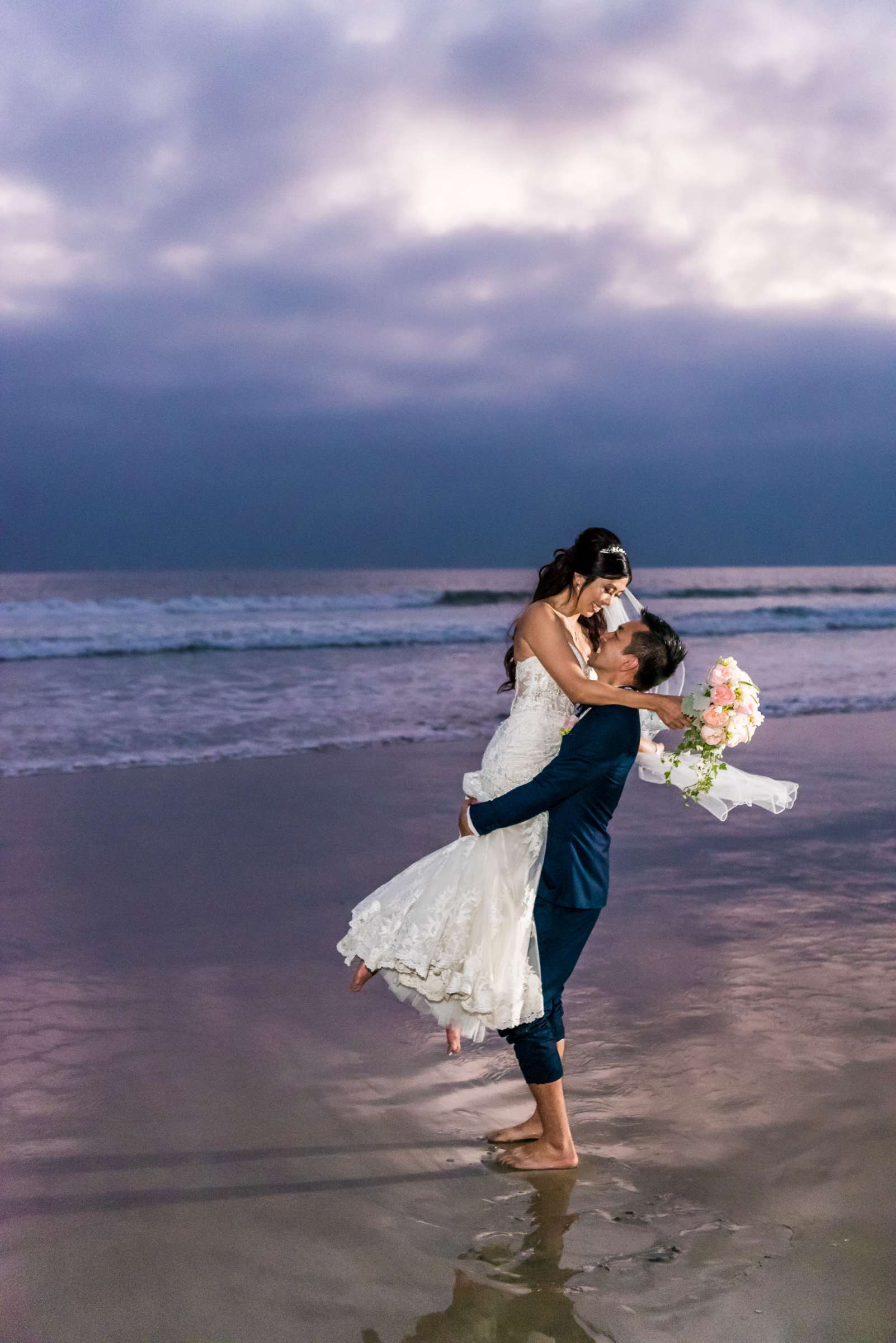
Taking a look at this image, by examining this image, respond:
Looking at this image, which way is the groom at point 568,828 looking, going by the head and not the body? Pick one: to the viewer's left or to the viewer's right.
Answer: to the viewer's left

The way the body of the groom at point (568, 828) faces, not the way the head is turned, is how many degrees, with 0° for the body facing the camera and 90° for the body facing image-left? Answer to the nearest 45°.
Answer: approximately 90°

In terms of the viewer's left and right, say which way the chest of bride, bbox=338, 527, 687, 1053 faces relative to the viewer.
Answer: facing to the right of the viewer
